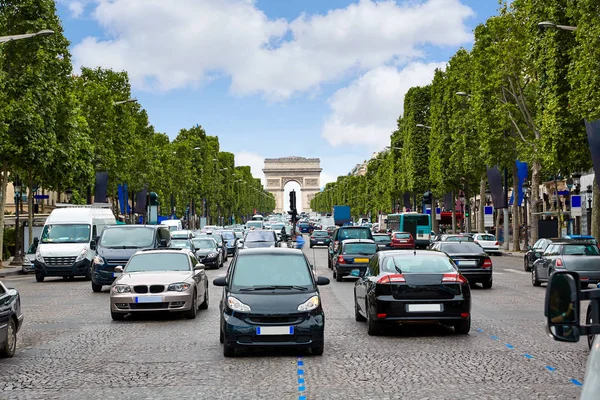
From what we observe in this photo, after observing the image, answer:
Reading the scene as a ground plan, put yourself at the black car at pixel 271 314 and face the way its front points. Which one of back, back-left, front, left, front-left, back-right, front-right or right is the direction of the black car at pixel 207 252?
back

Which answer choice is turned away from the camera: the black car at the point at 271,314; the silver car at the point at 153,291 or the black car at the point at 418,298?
the black car at the point at 418,298

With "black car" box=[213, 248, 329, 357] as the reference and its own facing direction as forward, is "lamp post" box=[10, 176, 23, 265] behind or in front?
behind

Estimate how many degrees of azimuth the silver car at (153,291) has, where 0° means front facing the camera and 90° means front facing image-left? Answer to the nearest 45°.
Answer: approximately 0°

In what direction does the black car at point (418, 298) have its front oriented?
away from the camera

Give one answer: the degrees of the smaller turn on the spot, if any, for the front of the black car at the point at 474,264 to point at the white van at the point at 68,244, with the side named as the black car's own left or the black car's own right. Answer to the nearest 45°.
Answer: approximately 90° to the black car's own left

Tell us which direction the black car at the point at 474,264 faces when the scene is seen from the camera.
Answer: facing away from the viewer

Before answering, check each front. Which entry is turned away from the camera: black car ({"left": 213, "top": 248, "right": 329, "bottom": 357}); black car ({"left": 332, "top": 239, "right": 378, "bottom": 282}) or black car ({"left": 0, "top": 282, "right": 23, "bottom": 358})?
black car ({"left": 332, "top": 239, "right": 378, "bottom": 282})

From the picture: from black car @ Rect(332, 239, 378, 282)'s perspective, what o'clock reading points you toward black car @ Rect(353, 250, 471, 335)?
black car @ Rect(353, 250, 471, 335) is roughly at 6 o'clock from black car @ Rect(332, 239, 378, 282).

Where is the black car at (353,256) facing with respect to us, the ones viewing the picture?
facing away from the viewer

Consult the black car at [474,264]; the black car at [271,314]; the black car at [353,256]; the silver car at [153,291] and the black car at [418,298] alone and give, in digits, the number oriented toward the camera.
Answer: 2
